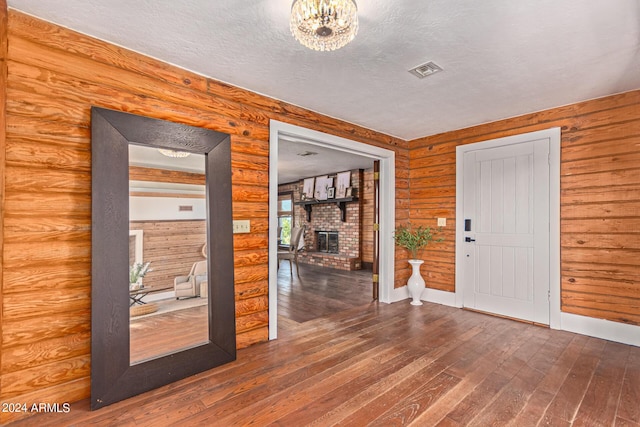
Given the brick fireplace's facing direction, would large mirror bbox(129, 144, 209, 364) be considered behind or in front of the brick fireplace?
in front

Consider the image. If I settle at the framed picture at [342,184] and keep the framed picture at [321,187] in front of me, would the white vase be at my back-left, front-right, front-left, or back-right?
back-left

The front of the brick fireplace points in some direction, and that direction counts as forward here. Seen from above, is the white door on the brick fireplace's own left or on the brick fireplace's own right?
on the brick fireplace's own left

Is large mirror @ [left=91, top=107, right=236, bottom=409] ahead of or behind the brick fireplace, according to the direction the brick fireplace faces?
ahead

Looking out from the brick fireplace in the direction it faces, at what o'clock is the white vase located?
The white vase is roughly at 10 o'clock from the brick fireplace.

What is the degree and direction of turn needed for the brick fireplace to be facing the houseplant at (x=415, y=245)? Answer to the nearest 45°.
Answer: approximately 45° to its left

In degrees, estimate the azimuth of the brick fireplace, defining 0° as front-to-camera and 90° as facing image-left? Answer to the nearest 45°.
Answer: approximately 45°

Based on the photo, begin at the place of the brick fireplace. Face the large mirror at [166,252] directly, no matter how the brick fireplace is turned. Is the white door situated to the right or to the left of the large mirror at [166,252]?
left
